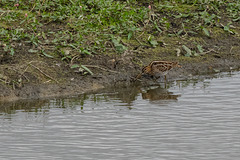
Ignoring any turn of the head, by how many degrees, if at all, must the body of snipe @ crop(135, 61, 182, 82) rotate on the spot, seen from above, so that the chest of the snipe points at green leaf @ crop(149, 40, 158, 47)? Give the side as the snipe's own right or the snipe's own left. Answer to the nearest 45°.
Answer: approximately 90° to the snipe's own right

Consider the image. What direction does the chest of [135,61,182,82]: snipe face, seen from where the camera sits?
to the viewer's left
